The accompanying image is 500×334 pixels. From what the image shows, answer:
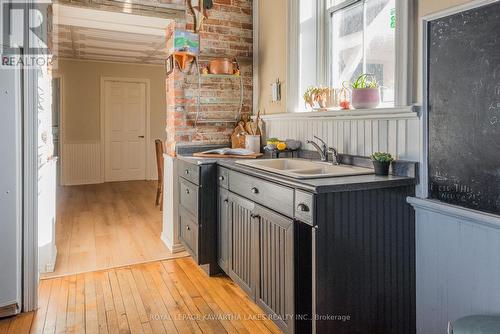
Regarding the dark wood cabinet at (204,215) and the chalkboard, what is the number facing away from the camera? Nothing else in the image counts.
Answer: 0

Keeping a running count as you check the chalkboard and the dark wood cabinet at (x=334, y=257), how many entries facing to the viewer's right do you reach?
0

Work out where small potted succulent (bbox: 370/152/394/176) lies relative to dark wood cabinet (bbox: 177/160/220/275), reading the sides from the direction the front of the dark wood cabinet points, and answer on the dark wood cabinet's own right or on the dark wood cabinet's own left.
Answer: on the dark wood cabinet's own left

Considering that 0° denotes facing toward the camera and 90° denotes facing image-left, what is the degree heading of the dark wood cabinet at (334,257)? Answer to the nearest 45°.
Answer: approximately 45°

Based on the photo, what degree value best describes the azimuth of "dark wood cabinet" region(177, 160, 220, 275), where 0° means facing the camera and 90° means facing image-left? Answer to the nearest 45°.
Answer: approximately 45°
